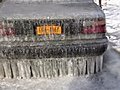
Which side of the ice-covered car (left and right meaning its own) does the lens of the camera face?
back
